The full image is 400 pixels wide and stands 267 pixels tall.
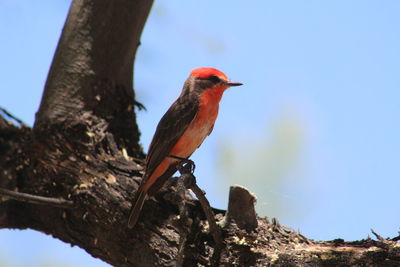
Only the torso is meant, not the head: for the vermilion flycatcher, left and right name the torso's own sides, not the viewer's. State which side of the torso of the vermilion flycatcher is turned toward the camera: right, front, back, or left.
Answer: right
